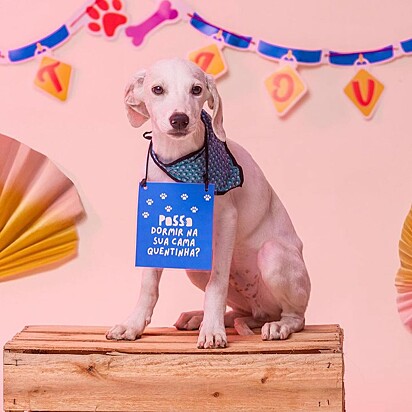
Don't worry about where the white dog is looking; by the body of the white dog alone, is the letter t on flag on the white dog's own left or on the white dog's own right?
on the white dog's own right

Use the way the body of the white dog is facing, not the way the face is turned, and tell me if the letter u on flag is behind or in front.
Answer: behind

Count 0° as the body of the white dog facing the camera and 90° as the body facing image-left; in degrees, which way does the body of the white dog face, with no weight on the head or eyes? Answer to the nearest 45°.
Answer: approximately 45°

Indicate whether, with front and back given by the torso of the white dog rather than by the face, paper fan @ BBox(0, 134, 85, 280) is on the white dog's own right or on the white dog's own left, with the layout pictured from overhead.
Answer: on the white dog's own right

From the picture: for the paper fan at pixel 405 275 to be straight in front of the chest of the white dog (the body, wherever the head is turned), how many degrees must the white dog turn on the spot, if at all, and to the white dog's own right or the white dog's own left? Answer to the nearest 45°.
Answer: approximately 180°
